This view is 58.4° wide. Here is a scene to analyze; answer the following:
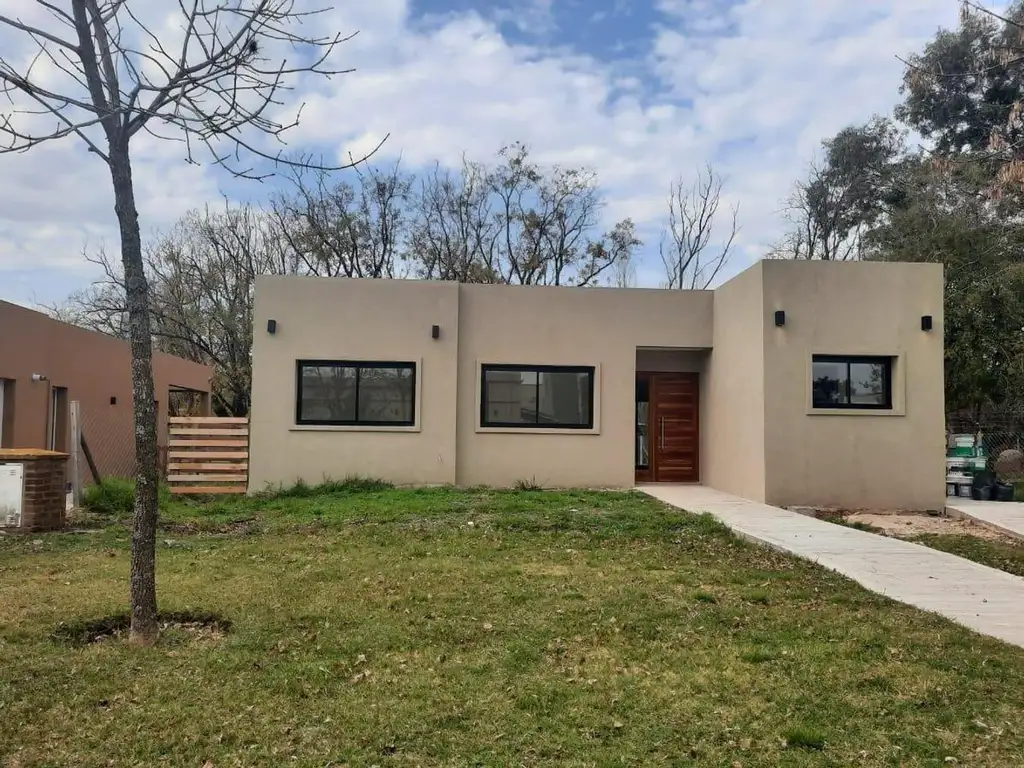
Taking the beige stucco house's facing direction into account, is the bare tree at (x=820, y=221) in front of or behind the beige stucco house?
behind

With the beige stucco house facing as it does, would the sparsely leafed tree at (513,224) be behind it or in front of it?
behind

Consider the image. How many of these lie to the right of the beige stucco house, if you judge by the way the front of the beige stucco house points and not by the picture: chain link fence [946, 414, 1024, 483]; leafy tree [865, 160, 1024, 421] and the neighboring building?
1

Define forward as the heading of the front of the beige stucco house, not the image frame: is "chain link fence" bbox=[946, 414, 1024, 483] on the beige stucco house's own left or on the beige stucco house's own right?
on the beige stucco house's own left

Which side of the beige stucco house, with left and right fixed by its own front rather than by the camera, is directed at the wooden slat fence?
right

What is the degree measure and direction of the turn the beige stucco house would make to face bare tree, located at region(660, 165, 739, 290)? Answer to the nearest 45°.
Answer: approximately 180°

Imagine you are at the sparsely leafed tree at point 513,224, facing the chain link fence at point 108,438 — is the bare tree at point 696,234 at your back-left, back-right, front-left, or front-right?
back-left

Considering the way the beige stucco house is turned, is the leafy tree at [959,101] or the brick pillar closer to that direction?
the brick pillar

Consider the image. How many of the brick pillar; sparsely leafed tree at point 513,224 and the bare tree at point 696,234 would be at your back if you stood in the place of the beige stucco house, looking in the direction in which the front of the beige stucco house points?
2

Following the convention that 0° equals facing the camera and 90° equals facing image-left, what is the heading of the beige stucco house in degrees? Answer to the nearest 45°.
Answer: approximately 0°

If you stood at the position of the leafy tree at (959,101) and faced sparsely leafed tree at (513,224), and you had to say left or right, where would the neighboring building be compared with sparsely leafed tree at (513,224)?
left

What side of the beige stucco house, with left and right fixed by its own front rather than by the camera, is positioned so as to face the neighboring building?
right

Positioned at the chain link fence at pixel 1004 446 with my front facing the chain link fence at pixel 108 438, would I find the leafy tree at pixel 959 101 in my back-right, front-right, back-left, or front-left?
back-right

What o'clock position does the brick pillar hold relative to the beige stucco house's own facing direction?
The brick pillar is roughly at 2 o'clock from the beige stucco house.

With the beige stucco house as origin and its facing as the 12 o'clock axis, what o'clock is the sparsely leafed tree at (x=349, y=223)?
The sparsely leafed tree is roughly at 5 o'clock from the beige stucco house.

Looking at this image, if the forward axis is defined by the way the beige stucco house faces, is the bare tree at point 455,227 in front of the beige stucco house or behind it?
behind
